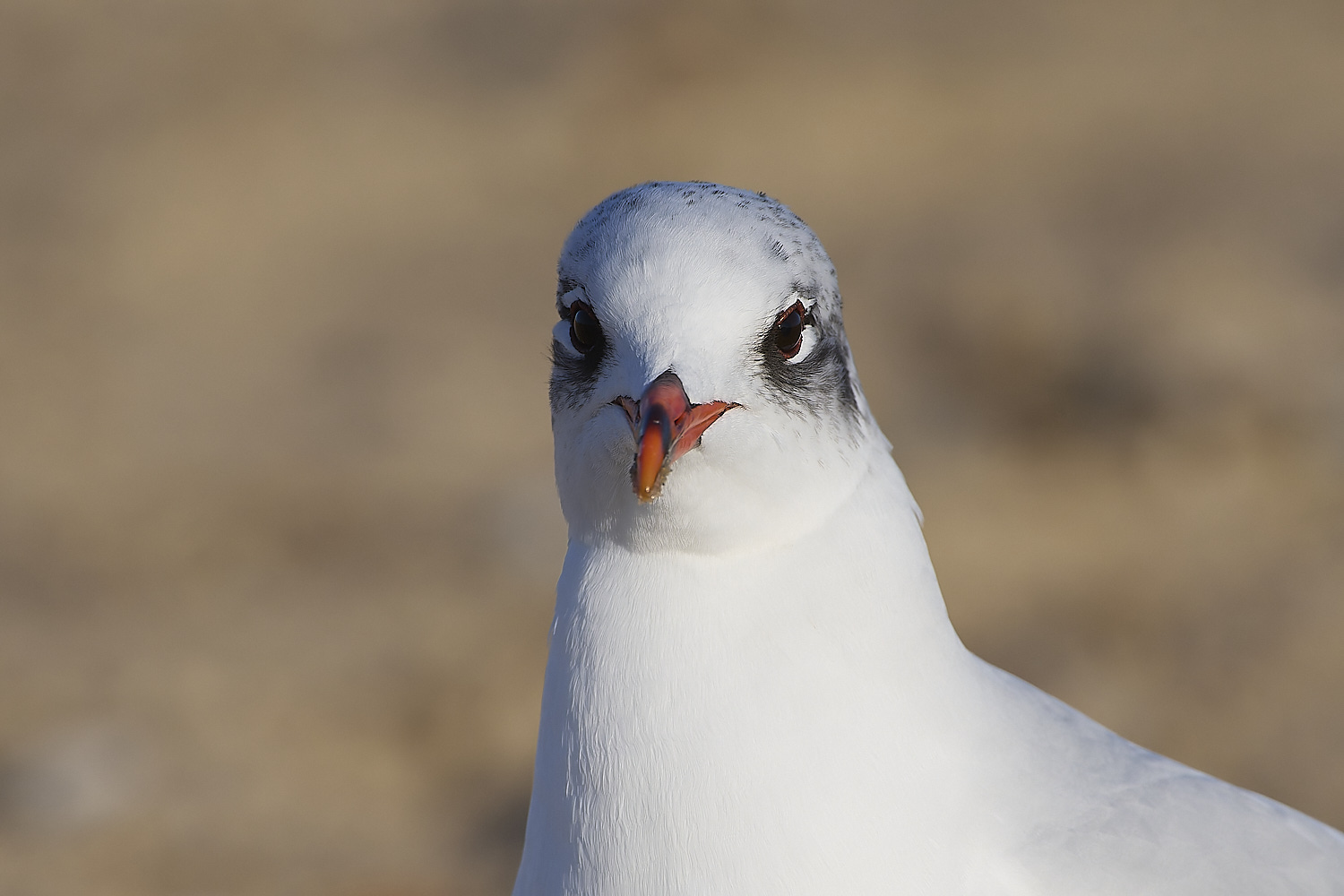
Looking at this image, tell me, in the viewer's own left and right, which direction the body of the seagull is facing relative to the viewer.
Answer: facing the viewer and to the left of the viewer
